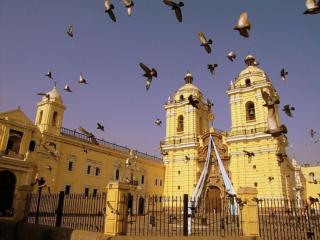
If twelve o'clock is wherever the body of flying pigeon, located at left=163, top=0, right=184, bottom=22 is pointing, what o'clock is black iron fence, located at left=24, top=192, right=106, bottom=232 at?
The black iron fence is roughly at 8 o'clock from the flying pigeon.

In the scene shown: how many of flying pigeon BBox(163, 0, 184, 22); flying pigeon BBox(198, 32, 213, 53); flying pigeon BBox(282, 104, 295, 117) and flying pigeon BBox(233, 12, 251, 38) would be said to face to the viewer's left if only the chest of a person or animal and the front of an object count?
1

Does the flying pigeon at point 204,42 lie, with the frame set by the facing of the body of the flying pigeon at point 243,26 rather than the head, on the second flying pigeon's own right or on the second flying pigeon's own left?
on the second flying pigeon's own right
